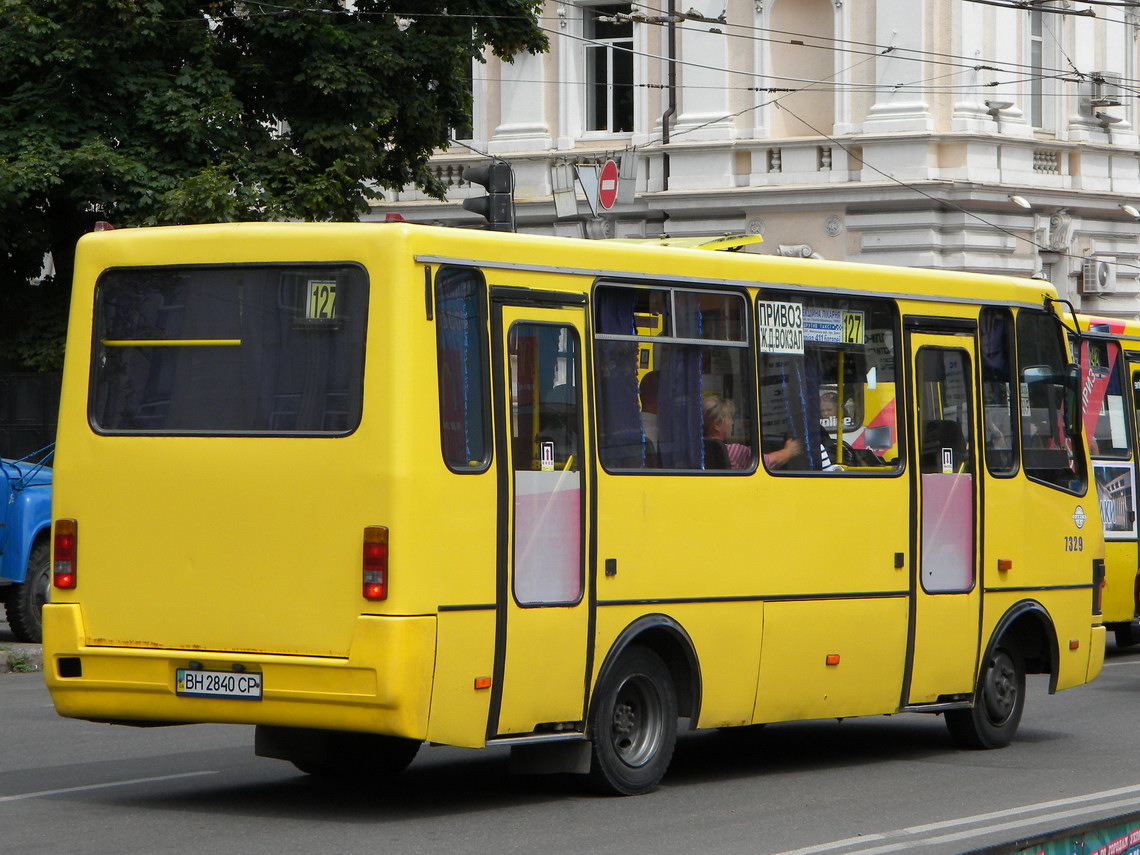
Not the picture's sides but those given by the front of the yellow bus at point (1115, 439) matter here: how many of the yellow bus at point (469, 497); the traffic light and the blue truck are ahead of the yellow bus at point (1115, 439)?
0

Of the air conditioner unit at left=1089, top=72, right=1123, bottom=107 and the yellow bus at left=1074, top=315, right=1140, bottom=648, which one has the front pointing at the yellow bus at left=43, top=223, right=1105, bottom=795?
the air conditioner unit

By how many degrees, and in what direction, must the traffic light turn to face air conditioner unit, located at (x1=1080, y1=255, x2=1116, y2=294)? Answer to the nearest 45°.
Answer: approximately 135° to its right

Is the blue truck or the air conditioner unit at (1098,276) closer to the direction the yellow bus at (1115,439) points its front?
the air conditioner unit

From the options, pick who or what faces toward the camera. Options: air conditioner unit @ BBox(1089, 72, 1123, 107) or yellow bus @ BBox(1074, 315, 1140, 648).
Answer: the air conditioner unit

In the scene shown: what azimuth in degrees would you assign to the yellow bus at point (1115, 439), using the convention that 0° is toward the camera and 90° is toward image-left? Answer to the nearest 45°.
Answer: approximately 225°

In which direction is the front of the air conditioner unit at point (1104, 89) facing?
toward the camera

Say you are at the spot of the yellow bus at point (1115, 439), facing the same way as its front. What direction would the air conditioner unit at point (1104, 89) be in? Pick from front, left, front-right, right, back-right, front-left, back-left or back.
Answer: front-left

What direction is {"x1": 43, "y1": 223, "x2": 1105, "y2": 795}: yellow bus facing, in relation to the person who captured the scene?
facing away from the viewer and to the right of the viewer

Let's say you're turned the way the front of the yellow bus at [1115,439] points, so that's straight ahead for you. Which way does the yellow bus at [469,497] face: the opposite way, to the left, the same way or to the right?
the same way

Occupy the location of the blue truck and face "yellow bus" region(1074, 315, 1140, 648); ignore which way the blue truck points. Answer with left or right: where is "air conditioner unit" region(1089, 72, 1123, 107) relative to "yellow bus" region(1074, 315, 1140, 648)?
left

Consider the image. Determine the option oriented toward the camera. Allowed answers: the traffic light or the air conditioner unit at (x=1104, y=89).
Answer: the air conditioner unit

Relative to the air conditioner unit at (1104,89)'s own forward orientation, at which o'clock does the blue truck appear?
The blue truck is roughly at 1 o'clock from the air conditioner unit.

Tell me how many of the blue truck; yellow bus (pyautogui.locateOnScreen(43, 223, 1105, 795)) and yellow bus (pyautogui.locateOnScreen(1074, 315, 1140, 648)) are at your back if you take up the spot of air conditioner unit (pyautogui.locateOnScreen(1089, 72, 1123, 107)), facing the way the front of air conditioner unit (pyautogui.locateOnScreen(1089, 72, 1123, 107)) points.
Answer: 0
